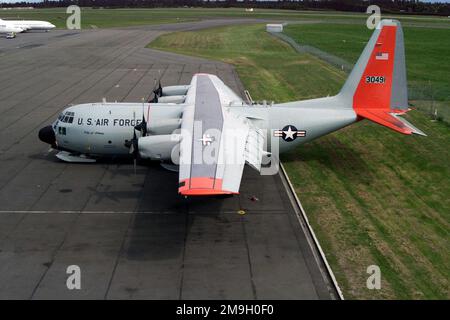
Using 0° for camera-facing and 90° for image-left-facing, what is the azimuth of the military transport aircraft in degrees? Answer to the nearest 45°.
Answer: approximately 90°
